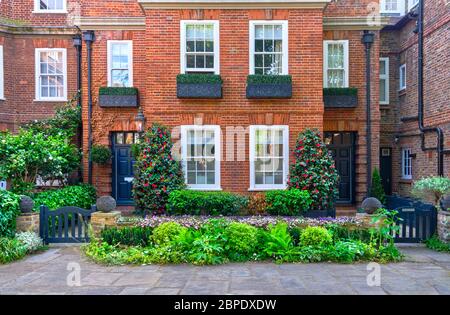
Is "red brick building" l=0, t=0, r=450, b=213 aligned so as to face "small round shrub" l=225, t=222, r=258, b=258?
yes

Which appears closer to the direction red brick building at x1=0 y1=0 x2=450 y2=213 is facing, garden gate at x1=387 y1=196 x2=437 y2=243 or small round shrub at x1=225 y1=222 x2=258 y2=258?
the small round shrub

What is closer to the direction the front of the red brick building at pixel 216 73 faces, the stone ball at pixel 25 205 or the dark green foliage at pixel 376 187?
the stone ball

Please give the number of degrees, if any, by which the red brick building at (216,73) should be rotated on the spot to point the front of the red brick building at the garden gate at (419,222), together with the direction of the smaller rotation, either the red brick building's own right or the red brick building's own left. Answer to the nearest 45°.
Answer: approximately 45° to the red brick building's own left

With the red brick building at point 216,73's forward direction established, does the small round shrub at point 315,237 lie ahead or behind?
ahead

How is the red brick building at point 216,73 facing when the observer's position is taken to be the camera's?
facing the viewer

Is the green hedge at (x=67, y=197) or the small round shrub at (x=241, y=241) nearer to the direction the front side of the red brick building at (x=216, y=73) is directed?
the small round shrub

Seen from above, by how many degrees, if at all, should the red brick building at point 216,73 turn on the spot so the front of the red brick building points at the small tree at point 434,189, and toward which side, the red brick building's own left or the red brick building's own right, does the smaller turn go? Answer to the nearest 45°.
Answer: approximately 90° to the red brick building's own left
